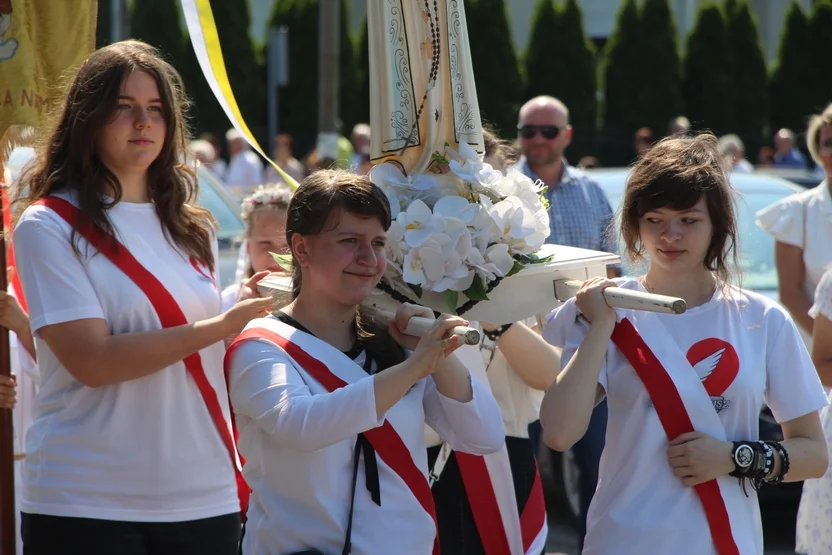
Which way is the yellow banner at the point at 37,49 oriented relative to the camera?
toward the camera

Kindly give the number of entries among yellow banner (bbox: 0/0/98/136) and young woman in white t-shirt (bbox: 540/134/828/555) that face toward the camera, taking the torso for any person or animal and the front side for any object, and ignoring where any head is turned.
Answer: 2

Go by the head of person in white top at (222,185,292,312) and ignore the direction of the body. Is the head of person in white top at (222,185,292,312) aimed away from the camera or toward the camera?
toward the camera

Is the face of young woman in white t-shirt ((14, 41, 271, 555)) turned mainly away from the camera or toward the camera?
toward the camera

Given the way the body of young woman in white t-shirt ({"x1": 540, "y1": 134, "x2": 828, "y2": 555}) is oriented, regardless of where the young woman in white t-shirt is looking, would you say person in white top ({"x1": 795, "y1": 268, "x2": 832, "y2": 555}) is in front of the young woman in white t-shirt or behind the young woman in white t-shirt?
behind

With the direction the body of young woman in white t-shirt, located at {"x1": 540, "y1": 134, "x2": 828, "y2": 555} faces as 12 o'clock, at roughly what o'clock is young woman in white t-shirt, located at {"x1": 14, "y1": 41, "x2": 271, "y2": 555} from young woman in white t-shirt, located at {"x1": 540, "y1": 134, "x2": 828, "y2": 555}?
young woman in white t-shirt, located at {"x1": 14, "y1": 41, "x2": 271, "y2": 555} is roughly at 3 o'clock from young woman in white t-shirt, located at {"x1": 540, "y1": 134, "x2": 828, "y2": 555}.

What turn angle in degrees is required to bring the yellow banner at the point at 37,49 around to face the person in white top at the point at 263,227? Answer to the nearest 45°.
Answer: approximately 135° to its left

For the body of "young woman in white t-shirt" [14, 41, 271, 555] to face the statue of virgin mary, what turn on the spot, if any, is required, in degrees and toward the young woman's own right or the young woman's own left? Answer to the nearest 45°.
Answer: approximately 45° to the young woman's own left
